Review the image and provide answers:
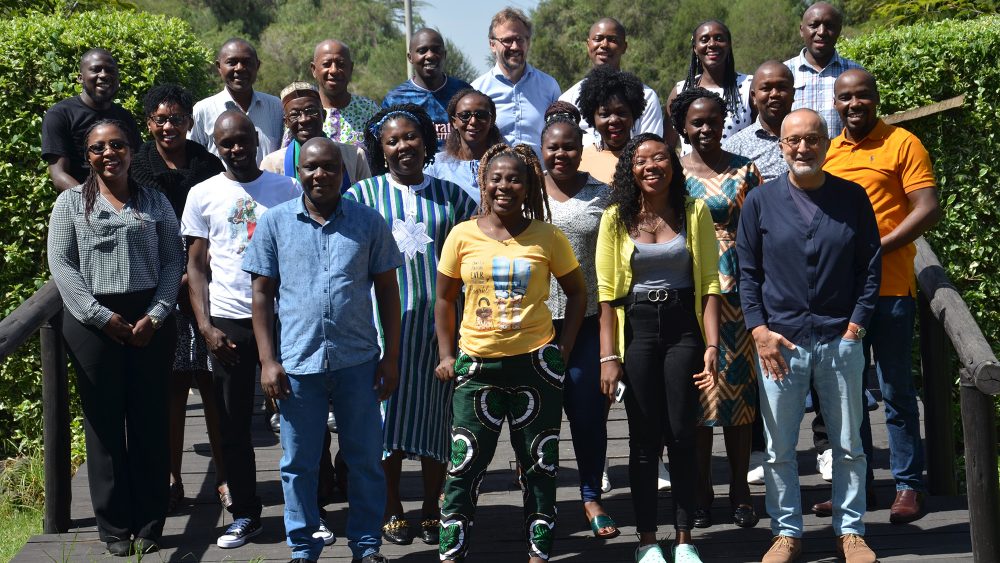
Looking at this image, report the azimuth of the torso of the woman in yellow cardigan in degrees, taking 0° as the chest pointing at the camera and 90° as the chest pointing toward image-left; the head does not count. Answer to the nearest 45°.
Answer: approximately 0°

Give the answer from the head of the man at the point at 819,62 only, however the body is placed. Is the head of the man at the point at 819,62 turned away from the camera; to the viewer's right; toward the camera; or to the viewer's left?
toward the camera

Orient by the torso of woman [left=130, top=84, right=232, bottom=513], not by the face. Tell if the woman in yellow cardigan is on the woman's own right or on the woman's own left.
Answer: on the woman's own left

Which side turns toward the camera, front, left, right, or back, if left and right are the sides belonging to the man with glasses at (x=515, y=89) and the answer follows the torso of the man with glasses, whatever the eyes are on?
front

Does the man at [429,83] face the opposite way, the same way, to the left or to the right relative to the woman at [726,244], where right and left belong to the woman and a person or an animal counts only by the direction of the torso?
the same way

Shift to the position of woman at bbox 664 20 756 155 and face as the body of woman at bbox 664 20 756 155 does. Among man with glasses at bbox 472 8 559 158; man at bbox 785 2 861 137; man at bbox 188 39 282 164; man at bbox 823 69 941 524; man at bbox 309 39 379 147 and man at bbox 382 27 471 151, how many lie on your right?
4

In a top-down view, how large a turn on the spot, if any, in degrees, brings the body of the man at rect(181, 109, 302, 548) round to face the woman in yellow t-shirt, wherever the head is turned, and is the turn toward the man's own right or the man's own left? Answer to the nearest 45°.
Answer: approximately 45° to the man's own left

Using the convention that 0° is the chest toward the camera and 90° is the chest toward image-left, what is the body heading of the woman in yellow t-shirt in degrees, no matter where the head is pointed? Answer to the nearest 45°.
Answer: approximately 0°

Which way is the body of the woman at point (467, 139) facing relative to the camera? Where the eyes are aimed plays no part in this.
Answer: toward the camera

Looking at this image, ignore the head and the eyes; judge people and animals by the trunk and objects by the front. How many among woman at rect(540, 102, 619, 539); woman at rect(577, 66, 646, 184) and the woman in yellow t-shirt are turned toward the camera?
3

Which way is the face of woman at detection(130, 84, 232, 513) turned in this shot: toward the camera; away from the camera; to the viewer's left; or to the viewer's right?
toward the camera

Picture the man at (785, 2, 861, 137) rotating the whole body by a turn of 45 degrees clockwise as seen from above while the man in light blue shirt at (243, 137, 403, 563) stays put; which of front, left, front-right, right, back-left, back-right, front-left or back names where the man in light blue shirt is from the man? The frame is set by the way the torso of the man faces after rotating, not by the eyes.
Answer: front

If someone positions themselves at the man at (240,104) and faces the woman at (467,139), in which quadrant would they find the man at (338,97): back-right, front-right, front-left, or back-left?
front-left

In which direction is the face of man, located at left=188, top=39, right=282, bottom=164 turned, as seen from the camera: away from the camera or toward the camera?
toward the camera
